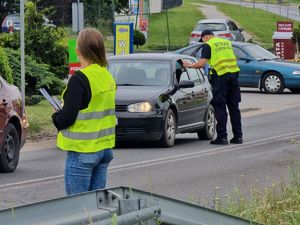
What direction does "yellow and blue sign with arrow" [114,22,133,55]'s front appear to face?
toward the camera

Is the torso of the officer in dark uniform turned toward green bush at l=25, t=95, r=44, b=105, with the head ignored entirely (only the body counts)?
yes

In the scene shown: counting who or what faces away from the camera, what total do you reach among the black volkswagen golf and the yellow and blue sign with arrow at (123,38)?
0

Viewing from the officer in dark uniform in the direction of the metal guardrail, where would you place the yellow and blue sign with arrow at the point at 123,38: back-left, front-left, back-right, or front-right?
back-right

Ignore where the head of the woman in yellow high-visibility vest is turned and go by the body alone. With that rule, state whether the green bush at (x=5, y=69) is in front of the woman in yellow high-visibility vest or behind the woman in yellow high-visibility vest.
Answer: in front

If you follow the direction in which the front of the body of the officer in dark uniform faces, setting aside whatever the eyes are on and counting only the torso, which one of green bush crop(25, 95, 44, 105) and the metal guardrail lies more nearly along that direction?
the green bush

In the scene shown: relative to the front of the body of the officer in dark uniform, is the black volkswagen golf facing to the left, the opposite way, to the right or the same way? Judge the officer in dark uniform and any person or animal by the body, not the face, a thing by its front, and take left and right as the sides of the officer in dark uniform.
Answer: to the left
